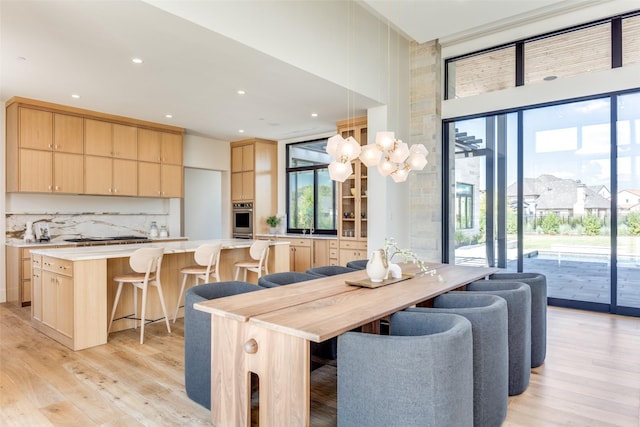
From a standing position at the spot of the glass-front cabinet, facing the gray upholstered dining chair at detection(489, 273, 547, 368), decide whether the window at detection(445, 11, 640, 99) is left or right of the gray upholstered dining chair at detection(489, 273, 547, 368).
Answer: left

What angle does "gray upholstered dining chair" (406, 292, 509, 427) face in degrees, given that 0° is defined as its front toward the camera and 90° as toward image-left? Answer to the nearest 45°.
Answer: approximately 90°

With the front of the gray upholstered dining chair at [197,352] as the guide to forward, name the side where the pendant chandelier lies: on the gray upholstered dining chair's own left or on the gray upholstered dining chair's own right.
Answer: on the gray upholstered dining chair's own left

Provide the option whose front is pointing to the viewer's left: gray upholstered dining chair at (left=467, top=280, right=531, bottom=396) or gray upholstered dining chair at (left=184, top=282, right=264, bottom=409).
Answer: gray upholstered dining chair at (left=467, top=280, right=531, bottom=396)

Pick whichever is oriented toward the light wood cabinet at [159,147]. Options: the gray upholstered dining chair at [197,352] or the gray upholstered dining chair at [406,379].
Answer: the gray upholstered dining chair at [406,379]

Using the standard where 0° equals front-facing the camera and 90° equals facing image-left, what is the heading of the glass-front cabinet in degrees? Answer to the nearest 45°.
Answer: approximately 45°

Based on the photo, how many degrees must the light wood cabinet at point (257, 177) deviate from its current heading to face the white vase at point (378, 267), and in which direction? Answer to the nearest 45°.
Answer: approximately 45° to its left

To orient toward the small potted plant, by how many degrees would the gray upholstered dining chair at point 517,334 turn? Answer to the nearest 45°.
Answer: approximately 45° to its right

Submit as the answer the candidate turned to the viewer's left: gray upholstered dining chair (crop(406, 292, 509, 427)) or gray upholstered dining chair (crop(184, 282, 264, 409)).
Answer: gray upholstered dining chair (crop(406, 292, 509, 427))

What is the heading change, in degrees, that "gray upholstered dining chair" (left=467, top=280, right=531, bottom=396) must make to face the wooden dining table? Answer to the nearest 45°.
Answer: approximately 45° to its left
